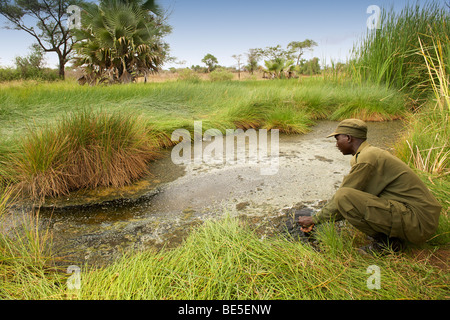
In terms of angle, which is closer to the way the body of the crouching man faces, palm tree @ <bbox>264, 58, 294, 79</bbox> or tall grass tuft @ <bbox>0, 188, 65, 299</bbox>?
the tall grass tuft

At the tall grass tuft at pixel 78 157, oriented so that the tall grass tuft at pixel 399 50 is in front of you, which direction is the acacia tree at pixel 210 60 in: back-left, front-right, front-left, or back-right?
front-left

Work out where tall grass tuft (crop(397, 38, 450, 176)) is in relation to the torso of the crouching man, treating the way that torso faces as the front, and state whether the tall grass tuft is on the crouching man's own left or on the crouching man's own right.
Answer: on the crouching man's own right

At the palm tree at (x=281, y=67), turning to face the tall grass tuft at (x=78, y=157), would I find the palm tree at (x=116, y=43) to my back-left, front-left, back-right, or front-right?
front-right

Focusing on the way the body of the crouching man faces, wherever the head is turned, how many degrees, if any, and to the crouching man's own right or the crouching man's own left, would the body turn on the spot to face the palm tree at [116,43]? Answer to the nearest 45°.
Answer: approximately 45° to the crouching man's own right

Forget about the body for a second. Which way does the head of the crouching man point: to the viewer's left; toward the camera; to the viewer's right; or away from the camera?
to the viewer's left

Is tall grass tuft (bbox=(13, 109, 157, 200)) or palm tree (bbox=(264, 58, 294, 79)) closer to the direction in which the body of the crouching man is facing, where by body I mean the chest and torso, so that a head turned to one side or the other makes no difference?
the tall grass tuft

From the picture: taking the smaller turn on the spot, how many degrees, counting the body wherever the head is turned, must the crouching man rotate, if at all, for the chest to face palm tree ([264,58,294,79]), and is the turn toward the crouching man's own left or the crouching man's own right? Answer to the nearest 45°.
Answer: approximately 90° to the crouching man's own right

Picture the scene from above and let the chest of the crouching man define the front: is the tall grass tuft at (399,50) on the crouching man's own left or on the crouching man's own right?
on the crouching man's own right

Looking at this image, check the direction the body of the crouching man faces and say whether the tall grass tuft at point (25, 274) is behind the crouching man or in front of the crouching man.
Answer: in front

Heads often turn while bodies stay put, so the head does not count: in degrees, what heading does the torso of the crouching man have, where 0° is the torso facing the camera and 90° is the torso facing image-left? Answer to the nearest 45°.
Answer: approximately 90°

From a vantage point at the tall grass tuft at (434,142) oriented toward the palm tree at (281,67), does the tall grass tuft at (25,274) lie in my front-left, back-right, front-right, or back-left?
back-left

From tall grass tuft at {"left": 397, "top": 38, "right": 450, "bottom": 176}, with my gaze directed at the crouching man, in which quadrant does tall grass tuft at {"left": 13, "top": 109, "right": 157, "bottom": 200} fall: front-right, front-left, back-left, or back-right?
front-right

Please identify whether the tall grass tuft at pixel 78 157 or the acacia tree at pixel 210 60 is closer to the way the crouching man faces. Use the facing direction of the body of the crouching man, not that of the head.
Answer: the tall grass tuft
